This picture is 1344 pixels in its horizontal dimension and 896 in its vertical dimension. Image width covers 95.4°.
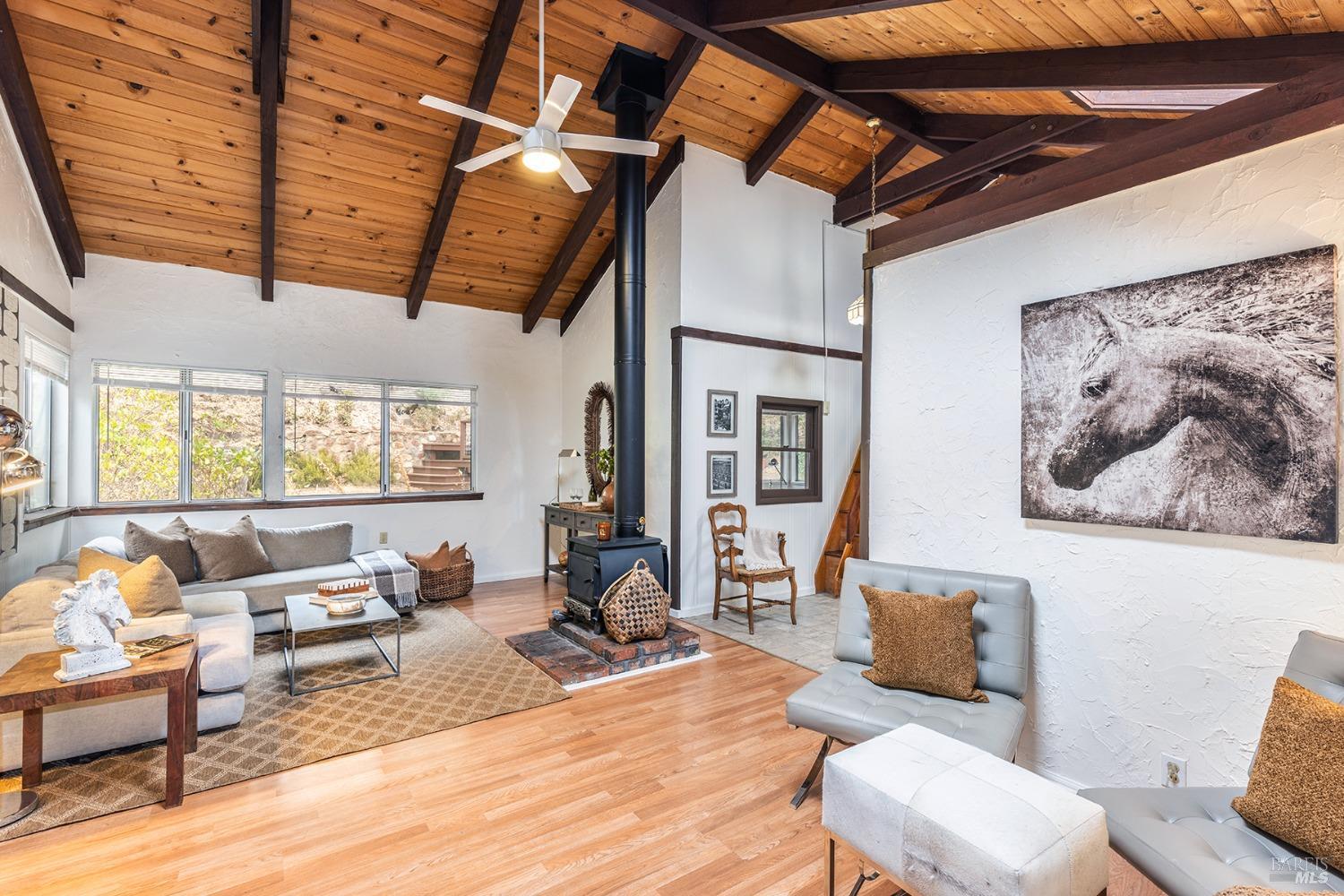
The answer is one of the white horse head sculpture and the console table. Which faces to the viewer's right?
the white horse head sculpture

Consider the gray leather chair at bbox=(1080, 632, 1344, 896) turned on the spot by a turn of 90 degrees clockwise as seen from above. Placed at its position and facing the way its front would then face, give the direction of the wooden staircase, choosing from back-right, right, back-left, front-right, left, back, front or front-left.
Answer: front

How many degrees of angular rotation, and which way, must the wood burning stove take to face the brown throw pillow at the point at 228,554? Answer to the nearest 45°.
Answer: approximately 45° to its right

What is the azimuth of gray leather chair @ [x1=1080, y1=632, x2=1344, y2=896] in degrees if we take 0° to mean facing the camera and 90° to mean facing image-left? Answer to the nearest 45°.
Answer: approximately 45°

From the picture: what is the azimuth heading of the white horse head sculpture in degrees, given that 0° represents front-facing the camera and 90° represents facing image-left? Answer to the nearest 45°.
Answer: approximately 270°

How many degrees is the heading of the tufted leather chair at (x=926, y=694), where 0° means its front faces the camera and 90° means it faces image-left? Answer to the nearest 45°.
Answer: approximately 45°

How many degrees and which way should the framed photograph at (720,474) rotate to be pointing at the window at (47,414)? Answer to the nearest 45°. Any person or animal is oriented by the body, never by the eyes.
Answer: approximately 135° to its right

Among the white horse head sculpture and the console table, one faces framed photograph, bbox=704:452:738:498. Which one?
the white horse head sculpture

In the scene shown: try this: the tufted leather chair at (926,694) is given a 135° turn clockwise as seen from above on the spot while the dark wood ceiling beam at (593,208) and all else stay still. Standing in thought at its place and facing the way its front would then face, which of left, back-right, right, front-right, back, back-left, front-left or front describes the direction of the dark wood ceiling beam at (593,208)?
front-left

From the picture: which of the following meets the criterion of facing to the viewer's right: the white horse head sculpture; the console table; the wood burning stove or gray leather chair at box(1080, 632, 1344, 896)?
the white horse head sculpture

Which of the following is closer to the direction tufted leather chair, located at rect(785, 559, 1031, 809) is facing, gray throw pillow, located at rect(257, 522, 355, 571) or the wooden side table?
the wooden side table
